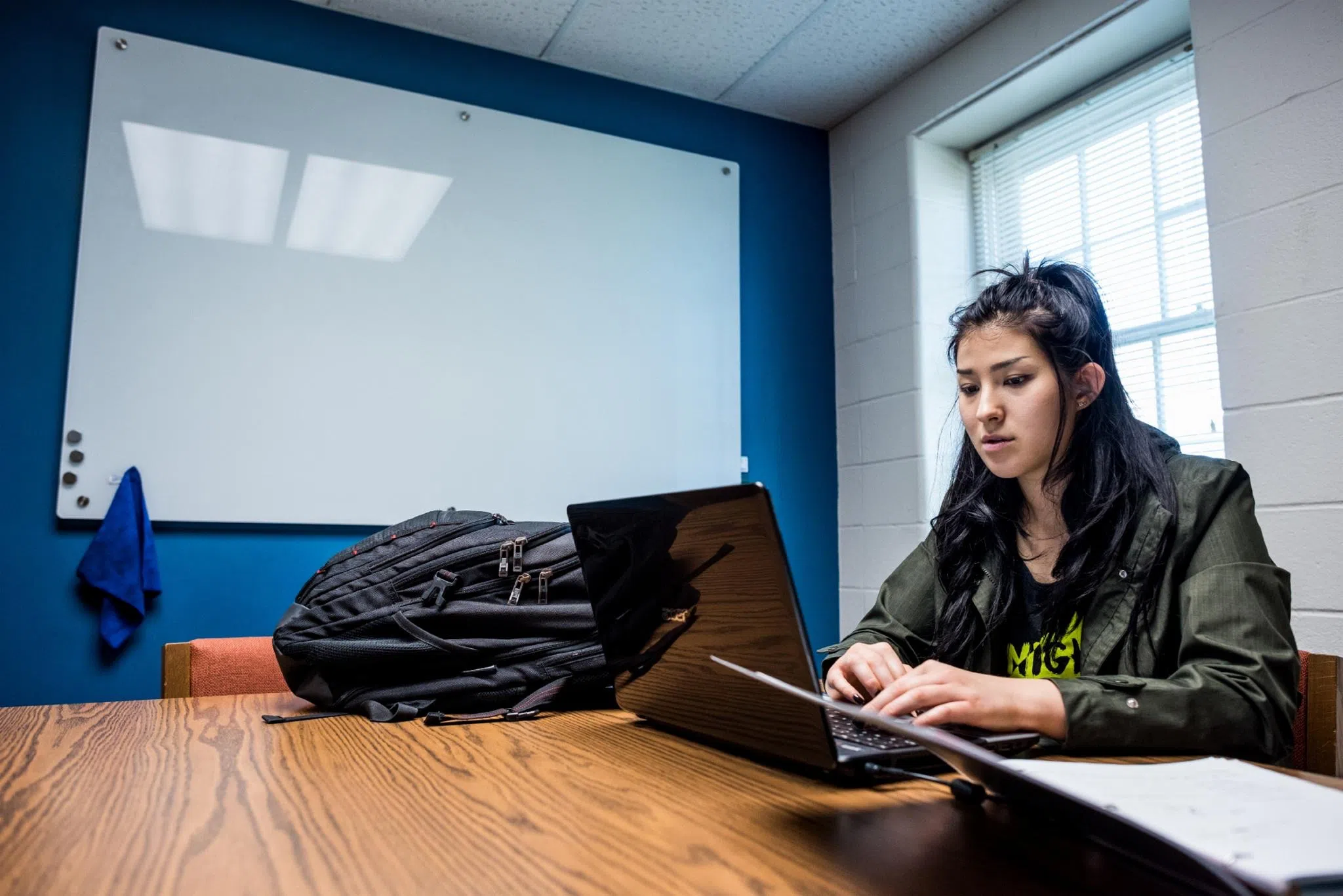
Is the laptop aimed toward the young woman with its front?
yes

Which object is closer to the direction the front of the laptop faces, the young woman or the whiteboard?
the young woman

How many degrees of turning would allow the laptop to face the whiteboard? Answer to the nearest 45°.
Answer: approximately 90° to its left

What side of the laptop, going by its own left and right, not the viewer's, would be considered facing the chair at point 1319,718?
front

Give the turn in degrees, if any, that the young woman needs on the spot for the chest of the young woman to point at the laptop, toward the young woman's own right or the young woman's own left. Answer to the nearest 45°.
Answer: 0° — they already face it

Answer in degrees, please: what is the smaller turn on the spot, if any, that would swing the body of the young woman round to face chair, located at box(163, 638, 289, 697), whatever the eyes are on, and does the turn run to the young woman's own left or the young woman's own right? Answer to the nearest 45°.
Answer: approximately 45° to the young woman's own right

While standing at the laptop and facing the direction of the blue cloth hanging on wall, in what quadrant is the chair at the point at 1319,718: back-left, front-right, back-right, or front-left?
back-right

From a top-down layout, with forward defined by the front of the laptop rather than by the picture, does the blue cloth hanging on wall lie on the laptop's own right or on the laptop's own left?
on the laptop's own left

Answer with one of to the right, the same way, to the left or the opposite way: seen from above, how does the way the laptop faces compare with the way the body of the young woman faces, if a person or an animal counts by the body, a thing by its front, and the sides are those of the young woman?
the opposite way

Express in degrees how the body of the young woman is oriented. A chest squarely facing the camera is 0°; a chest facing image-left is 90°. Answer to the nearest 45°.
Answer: approximately 45°

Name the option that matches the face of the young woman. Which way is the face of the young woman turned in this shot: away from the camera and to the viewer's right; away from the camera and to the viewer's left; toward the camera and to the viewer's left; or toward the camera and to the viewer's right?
toward the camera and to the viewer's left

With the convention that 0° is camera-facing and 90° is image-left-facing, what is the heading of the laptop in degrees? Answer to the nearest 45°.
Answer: approximately 225°
